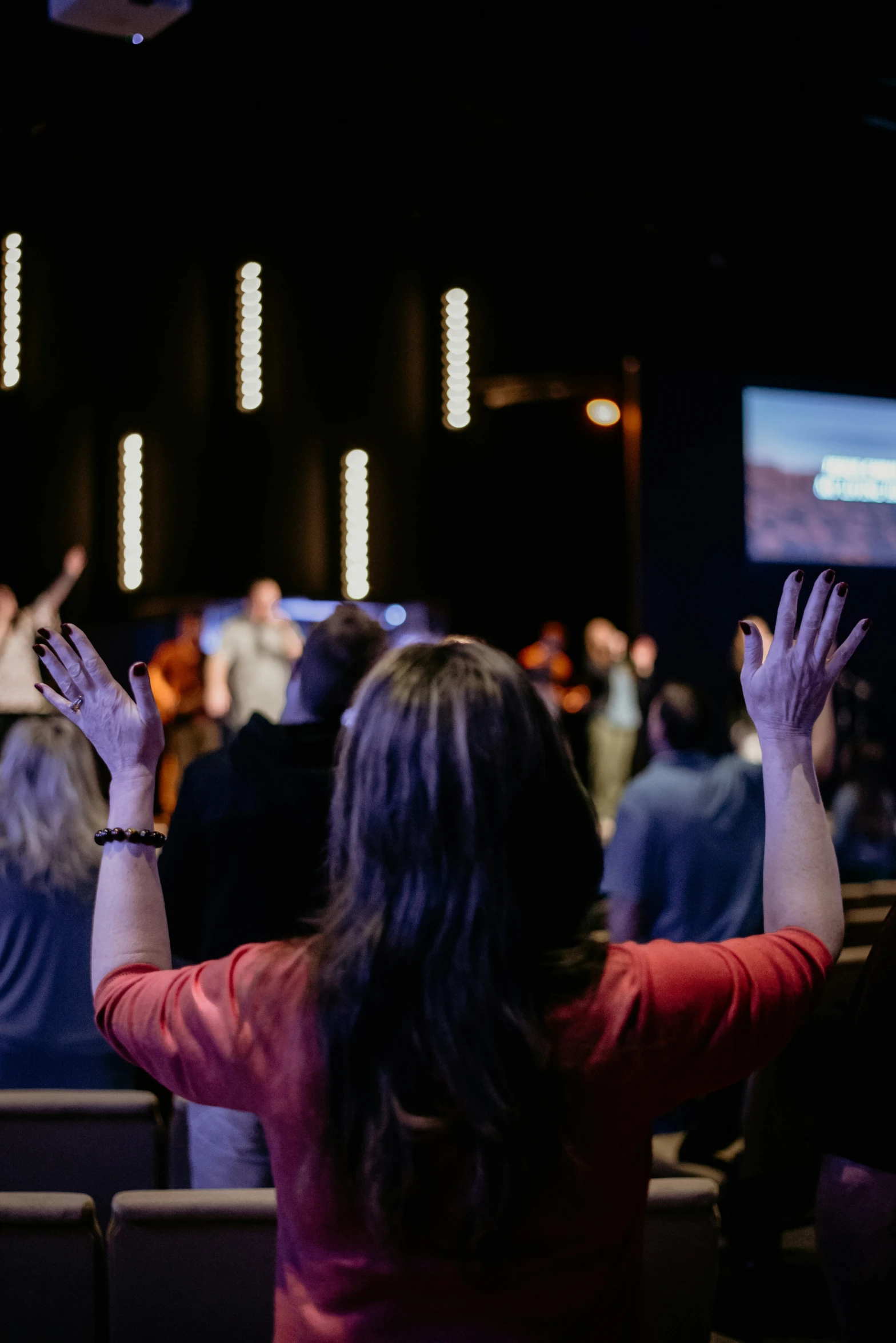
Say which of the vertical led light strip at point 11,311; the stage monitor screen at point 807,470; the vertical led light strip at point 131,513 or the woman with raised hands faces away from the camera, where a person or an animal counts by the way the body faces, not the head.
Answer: the woman with raised hands

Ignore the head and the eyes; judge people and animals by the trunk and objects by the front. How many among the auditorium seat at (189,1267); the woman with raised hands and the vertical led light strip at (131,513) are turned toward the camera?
1

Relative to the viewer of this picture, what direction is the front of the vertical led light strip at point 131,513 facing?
facing the viewer

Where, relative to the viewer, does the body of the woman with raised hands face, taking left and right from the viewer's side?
facing away from the viewer

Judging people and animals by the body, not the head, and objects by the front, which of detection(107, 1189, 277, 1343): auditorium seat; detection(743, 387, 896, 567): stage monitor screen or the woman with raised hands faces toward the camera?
the stage monitor screen

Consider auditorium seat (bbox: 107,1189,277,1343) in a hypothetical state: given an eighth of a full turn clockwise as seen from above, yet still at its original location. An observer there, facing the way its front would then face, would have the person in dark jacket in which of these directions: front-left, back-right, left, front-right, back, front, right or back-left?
front-left

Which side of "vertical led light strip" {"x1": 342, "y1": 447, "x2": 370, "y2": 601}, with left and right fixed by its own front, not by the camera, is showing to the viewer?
front

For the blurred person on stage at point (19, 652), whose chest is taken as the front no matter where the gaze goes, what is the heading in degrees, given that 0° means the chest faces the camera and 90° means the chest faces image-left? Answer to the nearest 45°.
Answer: approximately 0°

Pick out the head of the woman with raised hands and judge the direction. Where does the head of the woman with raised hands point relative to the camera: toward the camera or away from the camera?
away from the camera

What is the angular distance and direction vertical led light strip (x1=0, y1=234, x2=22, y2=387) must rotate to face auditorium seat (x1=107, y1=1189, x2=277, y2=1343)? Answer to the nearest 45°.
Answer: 0° — it already faces it

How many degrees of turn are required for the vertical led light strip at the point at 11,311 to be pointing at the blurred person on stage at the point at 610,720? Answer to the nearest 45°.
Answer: approximately 90° to its left

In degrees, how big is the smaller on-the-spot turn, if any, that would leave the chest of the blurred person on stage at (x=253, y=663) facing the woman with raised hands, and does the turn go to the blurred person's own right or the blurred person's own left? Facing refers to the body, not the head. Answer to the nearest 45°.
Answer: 0° — they already face them

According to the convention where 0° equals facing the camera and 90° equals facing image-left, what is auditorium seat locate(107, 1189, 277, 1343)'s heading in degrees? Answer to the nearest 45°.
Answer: approximately 180°
